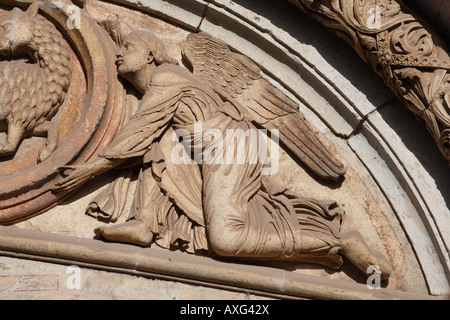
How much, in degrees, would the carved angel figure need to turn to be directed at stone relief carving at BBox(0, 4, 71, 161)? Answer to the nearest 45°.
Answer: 0° — it already faces it

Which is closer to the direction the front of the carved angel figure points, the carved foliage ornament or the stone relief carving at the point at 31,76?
the stone relief carving

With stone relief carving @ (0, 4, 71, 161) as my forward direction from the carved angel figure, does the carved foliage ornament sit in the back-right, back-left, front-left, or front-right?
back-left

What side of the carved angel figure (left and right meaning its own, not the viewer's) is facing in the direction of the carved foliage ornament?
back

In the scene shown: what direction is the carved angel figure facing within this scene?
to the viewer's left
